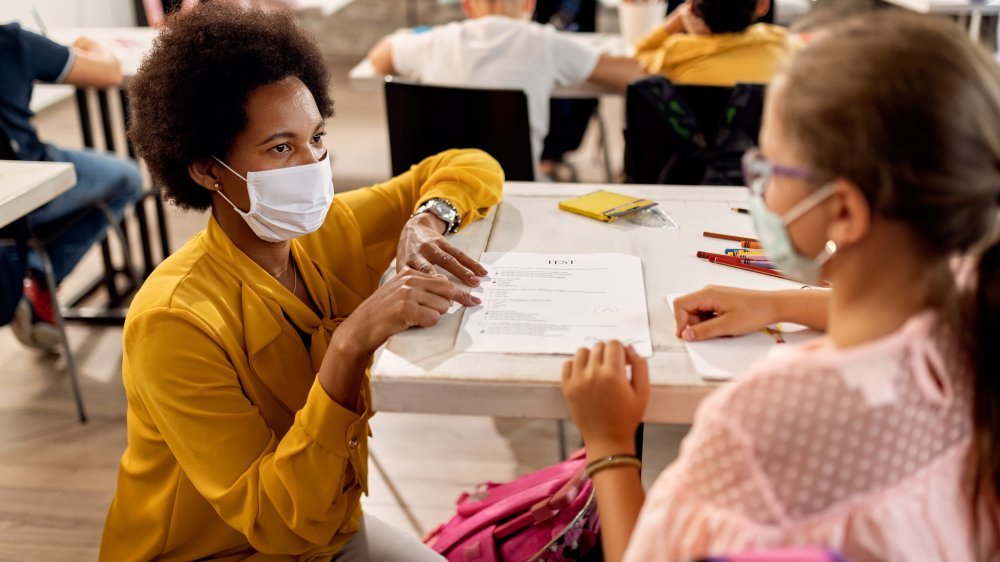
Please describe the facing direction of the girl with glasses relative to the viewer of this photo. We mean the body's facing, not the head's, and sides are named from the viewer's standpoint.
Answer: facing away from the viewer and to the left of the viewer

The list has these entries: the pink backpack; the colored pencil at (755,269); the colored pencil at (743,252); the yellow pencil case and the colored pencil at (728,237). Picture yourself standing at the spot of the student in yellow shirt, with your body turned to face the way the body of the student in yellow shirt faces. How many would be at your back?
5

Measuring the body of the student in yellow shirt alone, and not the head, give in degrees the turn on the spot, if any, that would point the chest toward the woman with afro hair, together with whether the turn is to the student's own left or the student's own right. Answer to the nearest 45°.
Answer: approximately 180°

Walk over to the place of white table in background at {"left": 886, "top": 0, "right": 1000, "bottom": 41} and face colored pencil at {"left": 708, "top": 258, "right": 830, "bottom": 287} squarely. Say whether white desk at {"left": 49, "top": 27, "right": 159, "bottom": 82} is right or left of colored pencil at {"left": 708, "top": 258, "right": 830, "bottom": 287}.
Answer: right

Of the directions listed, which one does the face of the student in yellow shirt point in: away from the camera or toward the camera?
away from the camera

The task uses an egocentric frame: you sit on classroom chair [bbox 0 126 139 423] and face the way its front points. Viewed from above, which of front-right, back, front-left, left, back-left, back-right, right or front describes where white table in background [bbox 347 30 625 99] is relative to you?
front-right

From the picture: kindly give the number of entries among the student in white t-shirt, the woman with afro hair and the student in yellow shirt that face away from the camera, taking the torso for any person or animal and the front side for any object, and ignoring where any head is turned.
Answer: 2

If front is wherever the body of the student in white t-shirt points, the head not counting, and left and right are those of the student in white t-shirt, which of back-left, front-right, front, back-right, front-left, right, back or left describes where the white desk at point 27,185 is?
back-left

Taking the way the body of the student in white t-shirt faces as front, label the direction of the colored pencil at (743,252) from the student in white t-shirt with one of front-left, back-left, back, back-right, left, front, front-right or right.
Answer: back

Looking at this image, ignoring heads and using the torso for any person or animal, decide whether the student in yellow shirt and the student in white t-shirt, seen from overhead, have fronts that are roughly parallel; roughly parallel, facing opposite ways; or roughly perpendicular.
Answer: roughly parallel

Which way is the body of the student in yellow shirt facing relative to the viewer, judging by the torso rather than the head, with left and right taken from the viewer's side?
facing away from the viewer

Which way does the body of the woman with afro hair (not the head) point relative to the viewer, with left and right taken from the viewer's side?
facing the viewer and to the right of the viewer

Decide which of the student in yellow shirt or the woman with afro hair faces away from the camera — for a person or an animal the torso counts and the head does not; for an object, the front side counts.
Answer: the student in yellow shirt

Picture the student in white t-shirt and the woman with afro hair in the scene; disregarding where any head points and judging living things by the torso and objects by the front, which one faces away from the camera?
the student in white t-shirt

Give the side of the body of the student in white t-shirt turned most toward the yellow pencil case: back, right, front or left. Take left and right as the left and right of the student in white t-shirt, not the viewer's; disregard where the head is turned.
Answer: back

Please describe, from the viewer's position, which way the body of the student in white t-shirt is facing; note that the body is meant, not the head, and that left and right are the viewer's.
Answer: facing away from the viewer

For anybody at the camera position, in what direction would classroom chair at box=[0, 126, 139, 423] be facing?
facing away from the viewer and to the right of the viewer

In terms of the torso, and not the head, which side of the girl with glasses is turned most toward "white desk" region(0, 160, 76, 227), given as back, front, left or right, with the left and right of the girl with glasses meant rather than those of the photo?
front
